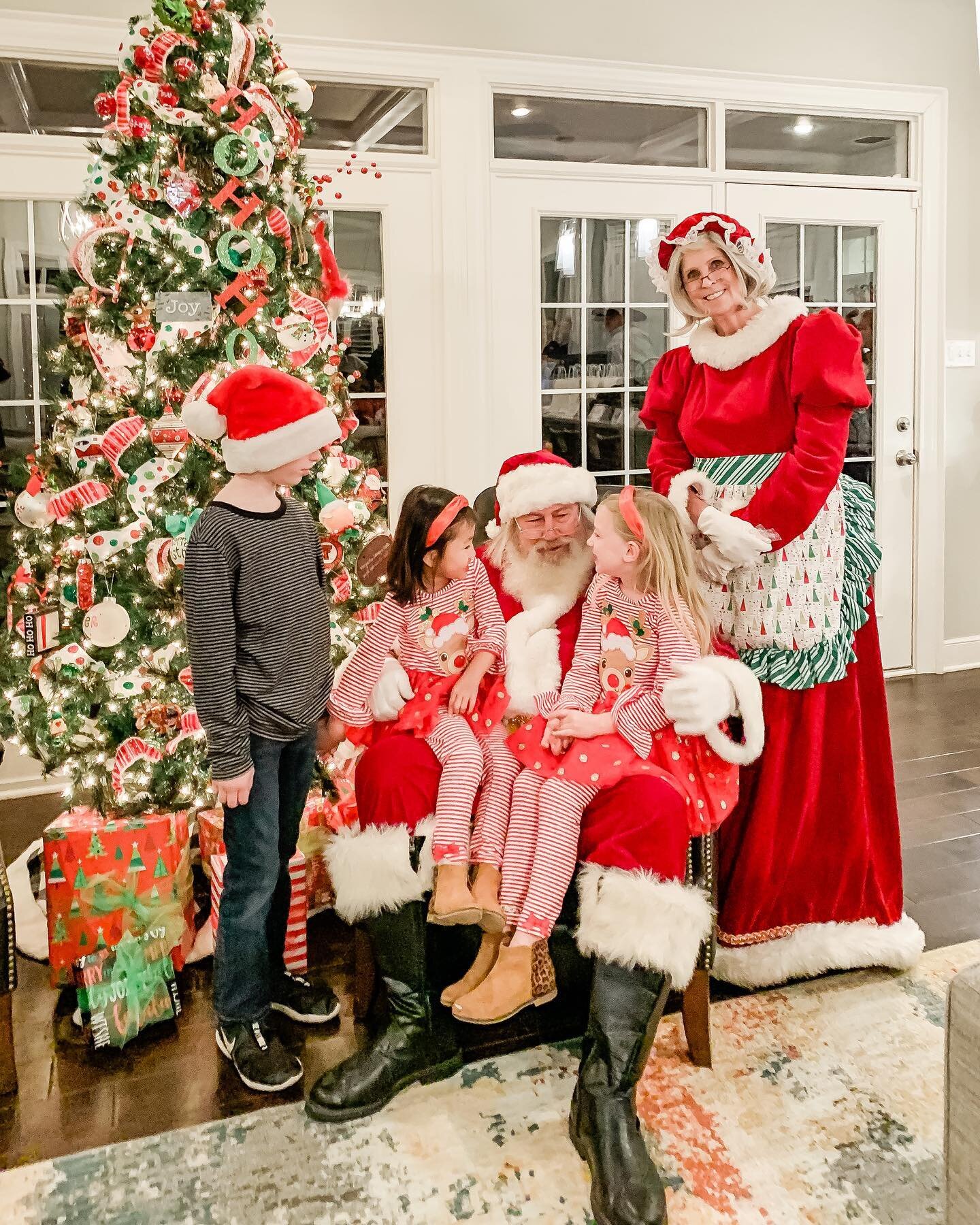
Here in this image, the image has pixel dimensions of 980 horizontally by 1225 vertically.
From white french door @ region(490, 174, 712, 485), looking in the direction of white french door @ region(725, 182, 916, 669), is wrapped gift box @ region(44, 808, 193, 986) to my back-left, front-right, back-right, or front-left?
back-right

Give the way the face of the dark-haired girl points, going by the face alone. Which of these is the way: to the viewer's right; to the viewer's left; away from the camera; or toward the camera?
to the viewer's right

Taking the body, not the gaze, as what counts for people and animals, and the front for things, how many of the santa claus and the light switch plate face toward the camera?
2

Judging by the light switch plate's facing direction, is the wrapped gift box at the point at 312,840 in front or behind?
in front

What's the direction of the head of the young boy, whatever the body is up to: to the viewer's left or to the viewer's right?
to the viewer's right

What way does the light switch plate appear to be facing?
toward the camera

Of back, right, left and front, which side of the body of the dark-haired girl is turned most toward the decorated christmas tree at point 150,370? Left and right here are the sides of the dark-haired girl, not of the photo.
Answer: back

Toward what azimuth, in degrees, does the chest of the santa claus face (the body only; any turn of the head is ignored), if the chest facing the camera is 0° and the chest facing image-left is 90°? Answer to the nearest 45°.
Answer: approximately 0°

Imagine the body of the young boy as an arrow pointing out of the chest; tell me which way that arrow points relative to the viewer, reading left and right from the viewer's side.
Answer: facing the viewer and to the right of the viewer
